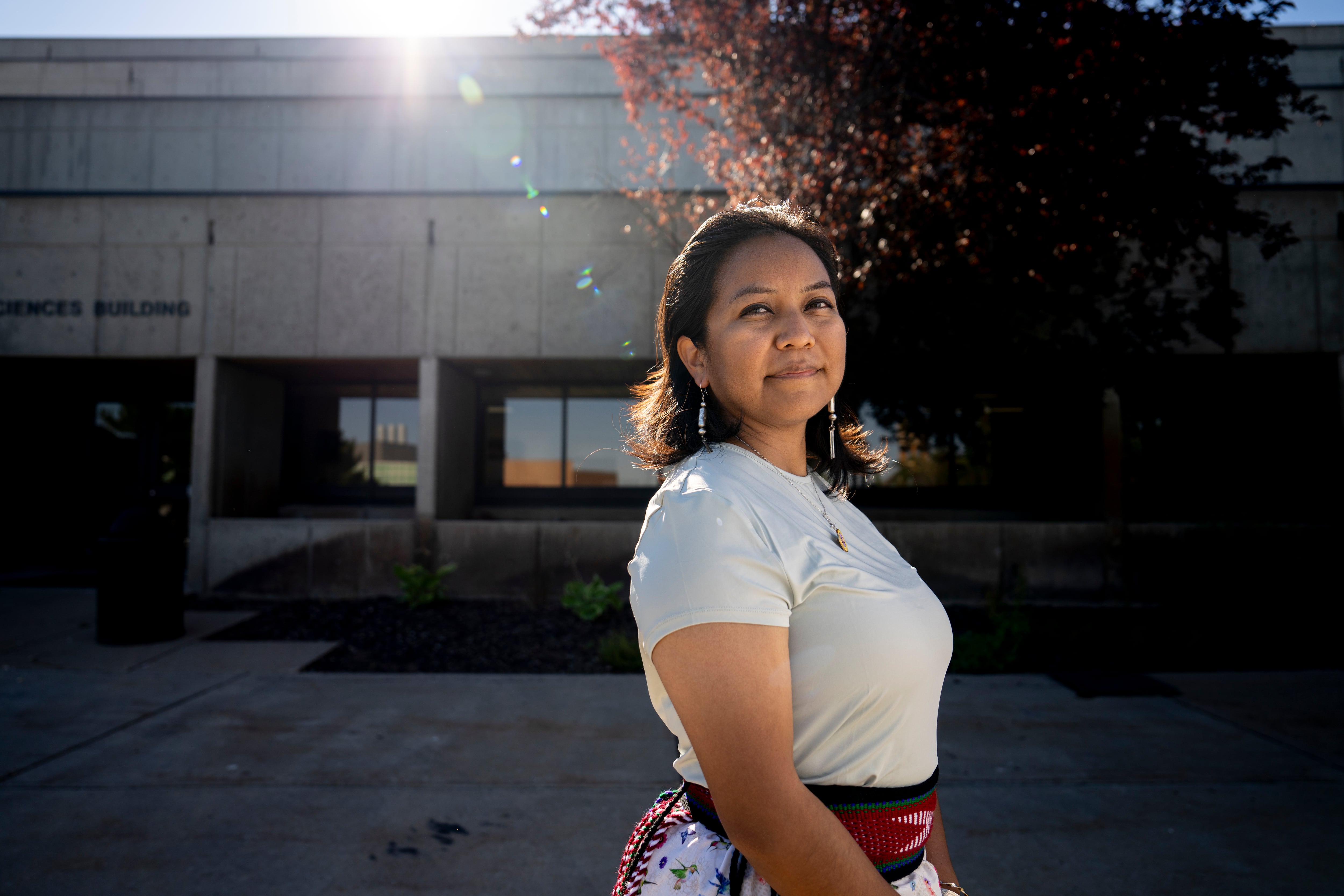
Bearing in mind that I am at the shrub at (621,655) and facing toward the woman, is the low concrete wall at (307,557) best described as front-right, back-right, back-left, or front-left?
back-right

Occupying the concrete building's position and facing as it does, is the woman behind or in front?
in front

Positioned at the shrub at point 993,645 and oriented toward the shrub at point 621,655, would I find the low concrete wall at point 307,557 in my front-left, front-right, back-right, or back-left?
front-right

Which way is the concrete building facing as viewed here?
toward the camera
